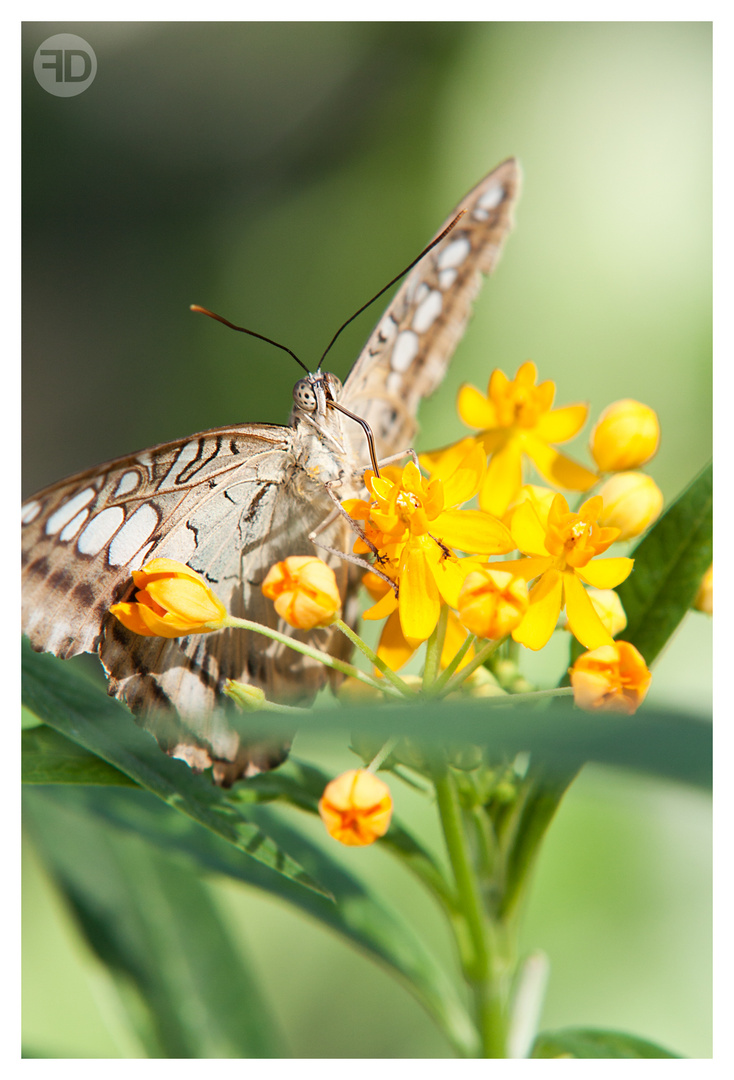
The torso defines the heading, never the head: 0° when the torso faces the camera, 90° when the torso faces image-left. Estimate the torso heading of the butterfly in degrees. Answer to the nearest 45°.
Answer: approximately 315°

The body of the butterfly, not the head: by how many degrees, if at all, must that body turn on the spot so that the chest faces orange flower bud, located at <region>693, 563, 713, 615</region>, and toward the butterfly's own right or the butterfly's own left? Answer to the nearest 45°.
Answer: approximately 45° to the butterfly's own left
